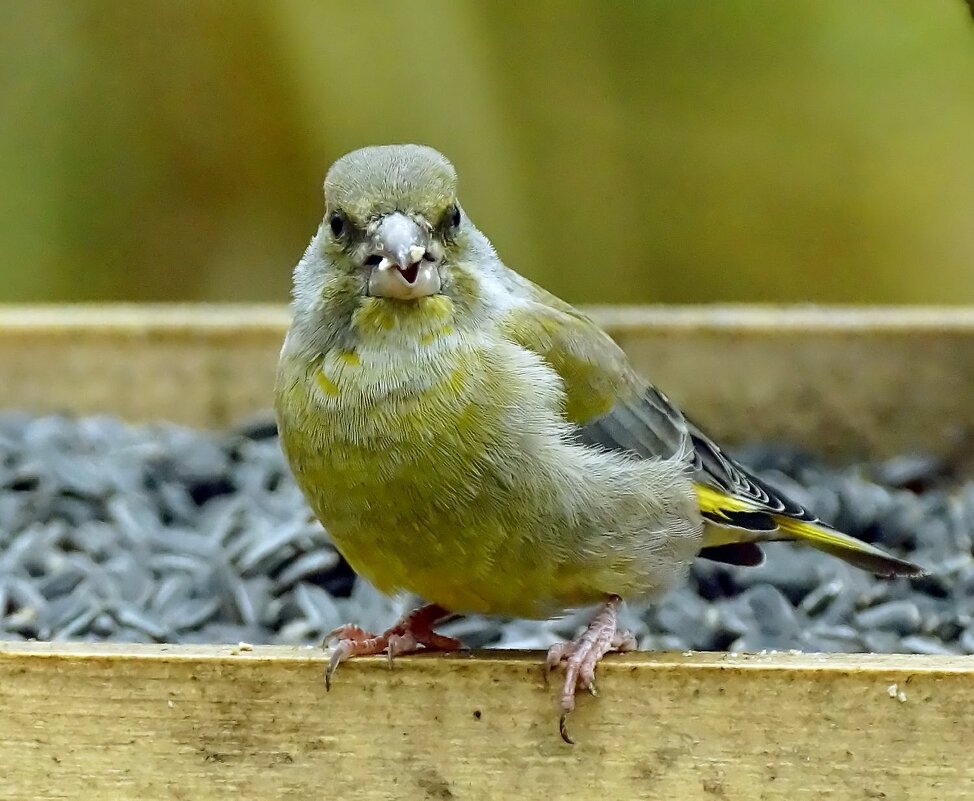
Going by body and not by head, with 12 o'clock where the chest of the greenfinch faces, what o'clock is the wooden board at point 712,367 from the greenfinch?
The wooden board is roughly at 5 o'clock from the greenfinch.

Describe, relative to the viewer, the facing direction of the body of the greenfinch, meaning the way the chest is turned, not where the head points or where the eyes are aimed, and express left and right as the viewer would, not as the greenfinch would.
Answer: facing the viewer and to the left of the viewer
